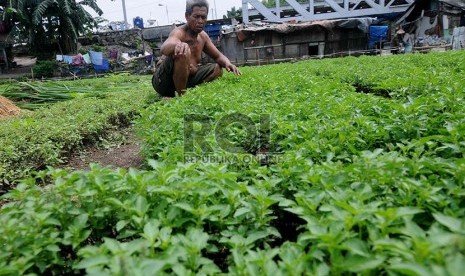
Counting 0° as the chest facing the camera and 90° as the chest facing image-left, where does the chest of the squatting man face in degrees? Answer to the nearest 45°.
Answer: approximately 315°

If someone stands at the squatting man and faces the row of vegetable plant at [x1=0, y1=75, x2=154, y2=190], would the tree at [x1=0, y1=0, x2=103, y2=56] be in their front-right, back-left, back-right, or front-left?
back-right

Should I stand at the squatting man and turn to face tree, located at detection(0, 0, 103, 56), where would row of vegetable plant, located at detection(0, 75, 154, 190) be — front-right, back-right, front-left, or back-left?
back-left

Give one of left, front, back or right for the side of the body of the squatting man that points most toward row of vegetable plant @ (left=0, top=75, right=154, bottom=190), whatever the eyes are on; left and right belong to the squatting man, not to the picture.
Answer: right

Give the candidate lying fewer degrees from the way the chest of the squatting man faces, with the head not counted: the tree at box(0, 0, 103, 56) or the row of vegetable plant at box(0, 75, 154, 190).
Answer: the row of vegetable plant

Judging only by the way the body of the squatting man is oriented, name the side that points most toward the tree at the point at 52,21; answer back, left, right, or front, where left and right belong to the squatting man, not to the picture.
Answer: back
